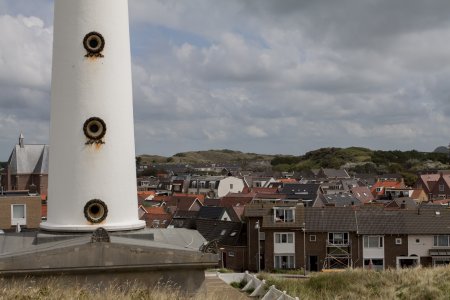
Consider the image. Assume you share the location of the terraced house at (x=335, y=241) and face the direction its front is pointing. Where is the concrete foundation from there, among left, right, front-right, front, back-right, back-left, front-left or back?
front

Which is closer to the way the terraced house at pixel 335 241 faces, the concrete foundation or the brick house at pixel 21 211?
the concrete foundation

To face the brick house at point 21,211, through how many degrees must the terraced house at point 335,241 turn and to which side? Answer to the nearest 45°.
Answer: approximately 45° to its right

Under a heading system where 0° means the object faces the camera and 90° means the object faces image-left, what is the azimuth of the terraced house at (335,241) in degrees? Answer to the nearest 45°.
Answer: approximately 0°

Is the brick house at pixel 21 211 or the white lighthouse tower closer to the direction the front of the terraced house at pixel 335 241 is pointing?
the white lighthouse tower

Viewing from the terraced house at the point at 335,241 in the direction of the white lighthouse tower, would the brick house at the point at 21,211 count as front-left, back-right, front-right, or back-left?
front-right

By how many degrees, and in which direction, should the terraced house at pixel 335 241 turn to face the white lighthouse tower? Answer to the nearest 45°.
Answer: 0° — it already faces it
